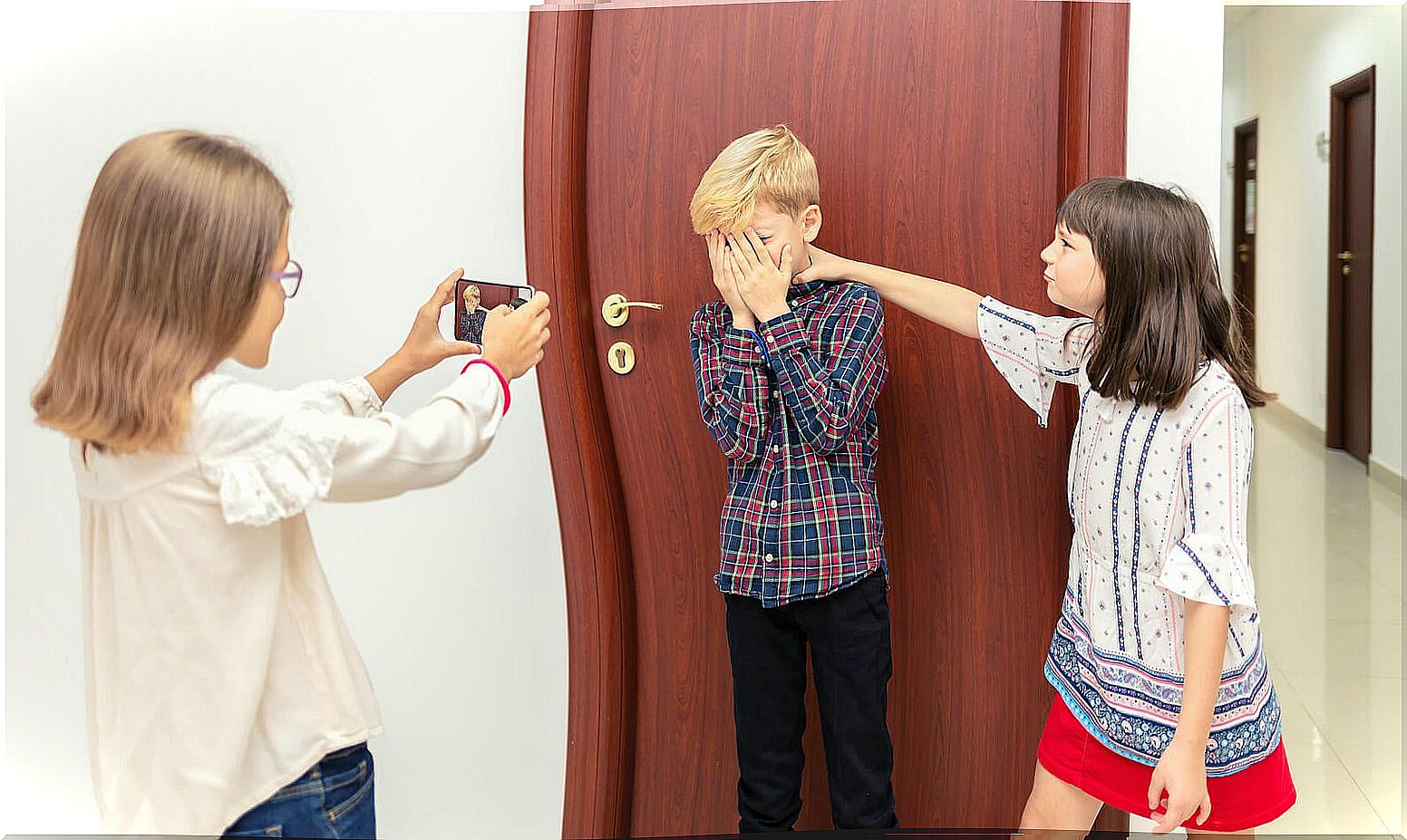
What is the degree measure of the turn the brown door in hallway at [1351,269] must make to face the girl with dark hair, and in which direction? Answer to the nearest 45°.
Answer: approximately 90° to its left

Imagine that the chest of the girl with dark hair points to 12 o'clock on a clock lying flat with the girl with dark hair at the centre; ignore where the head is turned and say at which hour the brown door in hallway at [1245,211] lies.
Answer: The brown door in hallway is roughly at 5 o'clock from the girl with dark hair.

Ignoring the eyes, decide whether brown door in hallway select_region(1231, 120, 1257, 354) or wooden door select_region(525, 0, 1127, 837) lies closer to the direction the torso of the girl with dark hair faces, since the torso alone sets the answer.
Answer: the wooden door

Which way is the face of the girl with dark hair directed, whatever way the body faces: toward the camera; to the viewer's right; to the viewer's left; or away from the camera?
to the viewer's left

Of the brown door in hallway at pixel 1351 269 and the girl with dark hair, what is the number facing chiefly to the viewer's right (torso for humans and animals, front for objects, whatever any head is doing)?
0

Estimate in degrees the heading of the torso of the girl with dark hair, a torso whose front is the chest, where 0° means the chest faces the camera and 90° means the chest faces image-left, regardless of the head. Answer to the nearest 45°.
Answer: approximately 45°

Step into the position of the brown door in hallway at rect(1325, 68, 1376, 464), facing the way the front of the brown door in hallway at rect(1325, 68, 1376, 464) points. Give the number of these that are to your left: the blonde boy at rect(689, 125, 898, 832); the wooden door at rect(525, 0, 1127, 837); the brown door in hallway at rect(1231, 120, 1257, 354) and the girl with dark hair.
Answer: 3

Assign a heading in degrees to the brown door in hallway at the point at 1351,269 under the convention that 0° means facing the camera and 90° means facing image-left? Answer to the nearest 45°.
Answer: approximately 90°

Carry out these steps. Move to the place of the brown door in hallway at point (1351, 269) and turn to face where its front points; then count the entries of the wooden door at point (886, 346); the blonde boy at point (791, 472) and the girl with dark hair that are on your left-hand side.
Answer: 3

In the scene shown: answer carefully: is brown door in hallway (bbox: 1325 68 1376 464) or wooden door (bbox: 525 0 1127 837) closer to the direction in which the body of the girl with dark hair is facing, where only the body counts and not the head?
the wooden door

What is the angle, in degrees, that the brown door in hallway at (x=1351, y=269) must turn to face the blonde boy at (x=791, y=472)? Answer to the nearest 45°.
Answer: approximately 90° to its left
